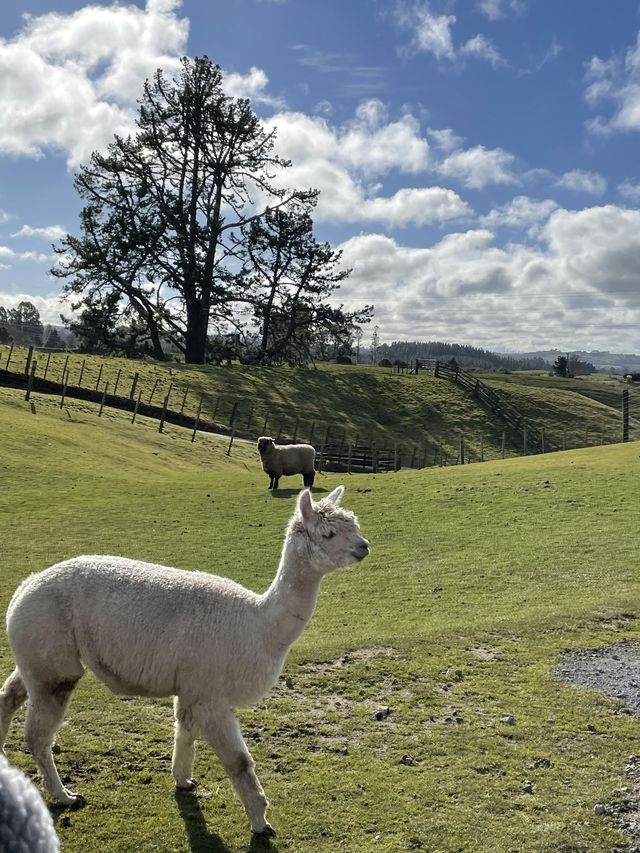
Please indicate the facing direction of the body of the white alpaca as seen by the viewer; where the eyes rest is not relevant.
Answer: to the viewer's right

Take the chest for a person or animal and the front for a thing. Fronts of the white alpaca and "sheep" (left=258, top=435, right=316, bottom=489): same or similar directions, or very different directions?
very different directions

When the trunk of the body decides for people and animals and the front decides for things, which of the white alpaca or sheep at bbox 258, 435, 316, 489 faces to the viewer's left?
the sheep

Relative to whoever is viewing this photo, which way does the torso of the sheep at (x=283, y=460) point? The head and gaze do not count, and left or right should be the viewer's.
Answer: facing to the left of the viewer

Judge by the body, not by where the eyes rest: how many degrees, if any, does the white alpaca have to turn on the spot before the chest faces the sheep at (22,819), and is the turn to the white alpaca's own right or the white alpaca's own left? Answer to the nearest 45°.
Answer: approximately 90° to the white alpaca's own right

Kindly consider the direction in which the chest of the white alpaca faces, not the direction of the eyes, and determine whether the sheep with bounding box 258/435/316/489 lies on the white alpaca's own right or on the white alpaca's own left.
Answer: on the white alpaca's own left
